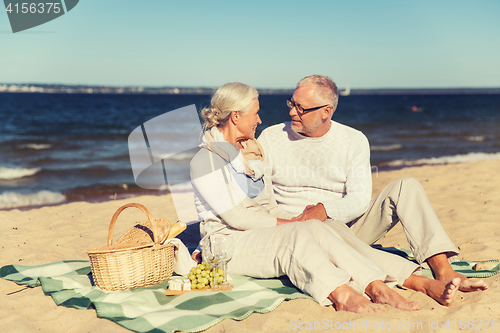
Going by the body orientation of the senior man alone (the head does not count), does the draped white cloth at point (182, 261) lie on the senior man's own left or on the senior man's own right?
on the senior man's own right

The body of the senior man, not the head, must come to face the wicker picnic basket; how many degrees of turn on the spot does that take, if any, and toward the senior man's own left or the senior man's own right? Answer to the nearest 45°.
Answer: approximately 45° to the senior man's own right

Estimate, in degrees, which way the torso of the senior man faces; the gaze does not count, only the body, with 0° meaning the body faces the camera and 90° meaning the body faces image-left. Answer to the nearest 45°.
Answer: approximately 0°

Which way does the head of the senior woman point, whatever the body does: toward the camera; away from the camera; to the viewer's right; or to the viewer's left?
to the viewer's right

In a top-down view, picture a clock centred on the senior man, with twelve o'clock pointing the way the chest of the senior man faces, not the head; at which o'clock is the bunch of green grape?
The bunch of green grape is roughly at 1 o'clock from the senior man.

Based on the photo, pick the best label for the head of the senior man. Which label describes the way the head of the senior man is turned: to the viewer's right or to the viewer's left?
to the viewer's left
